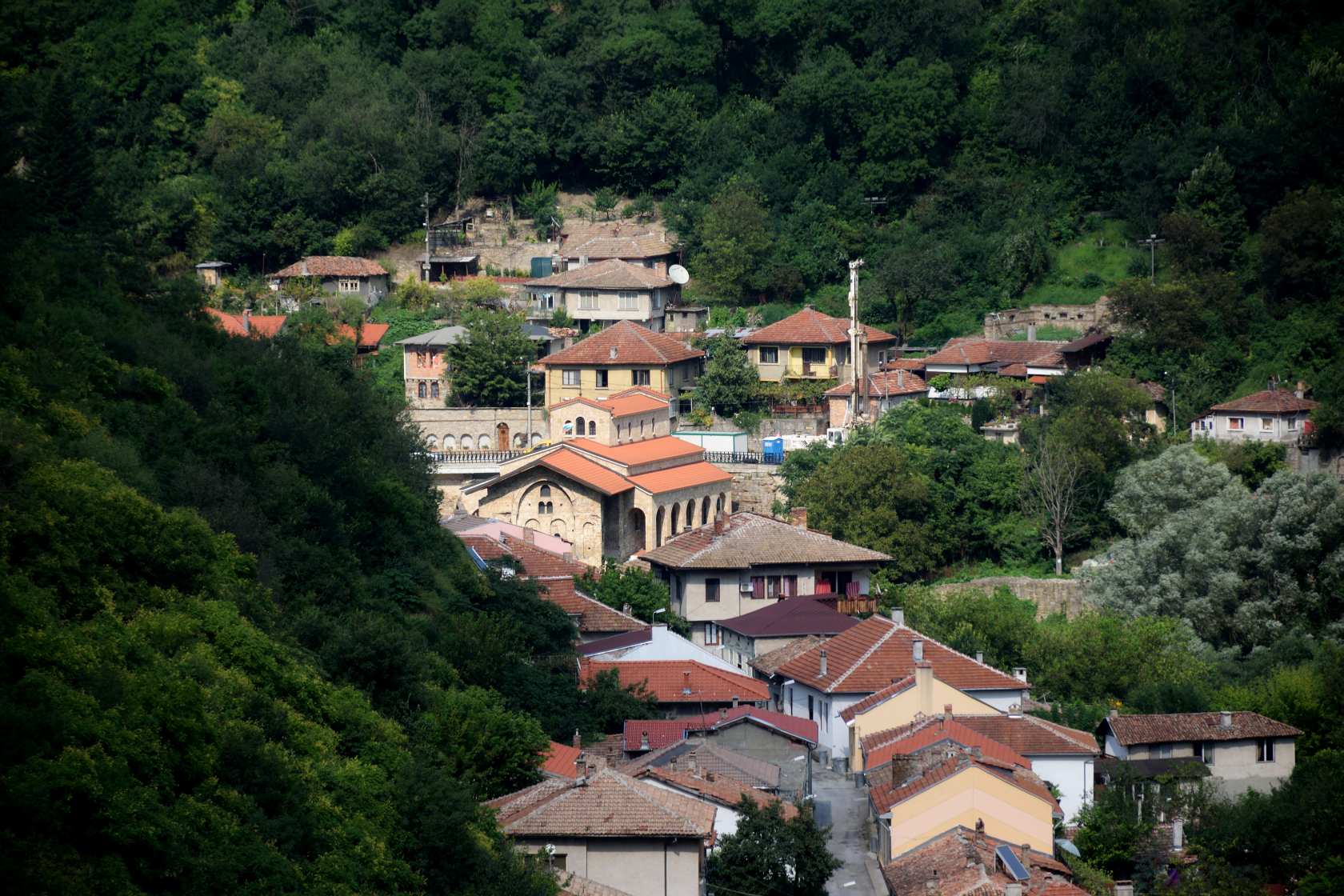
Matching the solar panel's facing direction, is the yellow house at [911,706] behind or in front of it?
behind

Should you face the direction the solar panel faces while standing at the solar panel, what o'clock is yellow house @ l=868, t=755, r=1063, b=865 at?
The yellow house is roughly at 7 o'clock from the solar panel.

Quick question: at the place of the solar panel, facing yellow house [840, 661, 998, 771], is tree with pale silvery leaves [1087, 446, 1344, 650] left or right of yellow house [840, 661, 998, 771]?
right

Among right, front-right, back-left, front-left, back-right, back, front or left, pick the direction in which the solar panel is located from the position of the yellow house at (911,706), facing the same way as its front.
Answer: left

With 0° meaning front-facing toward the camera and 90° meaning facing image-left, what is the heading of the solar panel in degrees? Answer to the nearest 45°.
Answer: approximately 315°

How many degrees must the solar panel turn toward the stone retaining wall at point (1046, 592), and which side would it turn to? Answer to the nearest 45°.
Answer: approximately 135° to its left

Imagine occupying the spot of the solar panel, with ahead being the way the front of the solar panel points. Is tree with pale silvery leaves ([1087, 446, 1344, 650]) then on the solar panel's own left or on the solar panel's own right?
on the solar panel's own left
